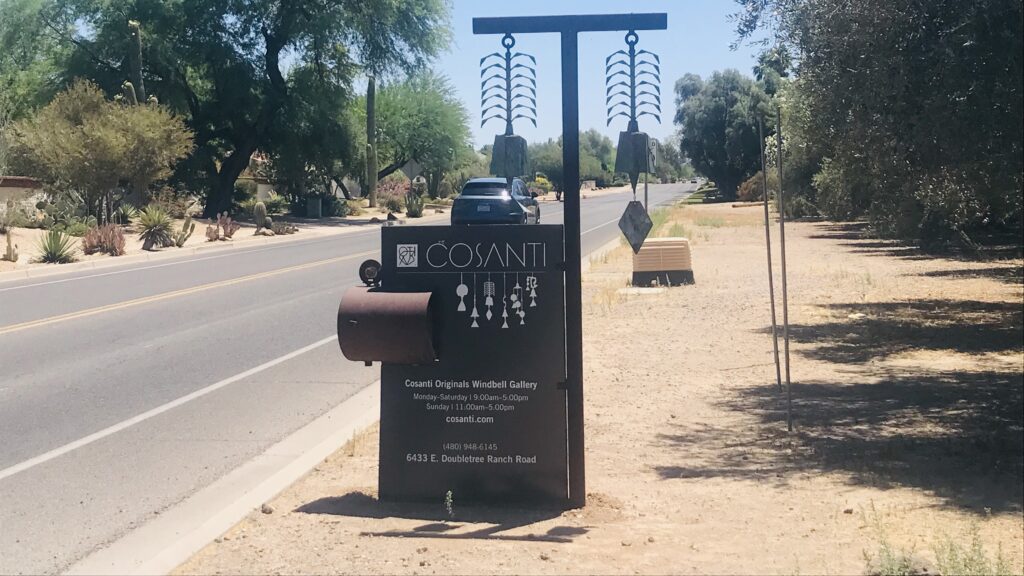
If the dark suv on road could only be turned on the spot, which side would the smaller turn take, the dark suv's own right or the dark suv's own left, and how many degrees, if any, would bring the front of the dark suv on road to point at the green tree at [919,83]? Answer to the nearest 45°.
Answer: approximately 135° to the dark suv's own right

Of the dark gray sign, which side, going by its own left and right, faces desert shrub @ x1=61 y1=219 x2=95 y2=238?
back

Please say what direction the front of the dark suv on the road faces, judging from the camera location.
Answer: facing away from the viewer and to the right of the viewer

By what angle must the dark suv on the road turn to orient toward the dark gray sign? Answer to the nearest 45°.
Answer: approximately 135° to its right

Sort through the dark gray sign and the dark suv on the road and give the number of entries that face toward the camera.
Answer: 1

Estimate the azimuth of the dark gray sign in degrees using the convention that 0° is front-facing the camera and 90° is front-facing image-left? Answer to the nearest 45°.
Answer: approximately 0°

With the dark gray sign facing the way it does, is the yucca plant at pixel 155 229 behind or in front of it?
behind

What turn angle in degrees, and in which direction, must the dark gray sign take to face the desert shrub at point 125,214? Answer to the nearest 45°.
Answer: approximately 180°

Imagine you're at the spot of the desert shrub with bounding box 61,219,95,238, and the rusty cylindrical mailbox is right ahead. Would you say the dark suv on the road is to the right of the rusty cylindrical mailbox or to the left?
left
